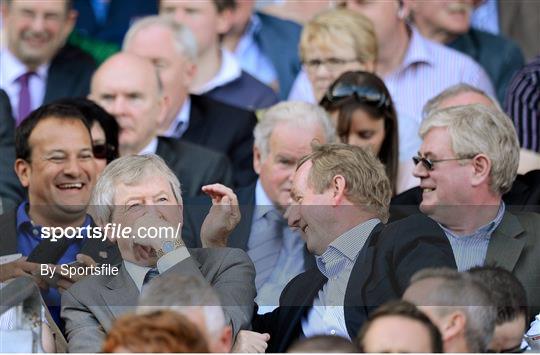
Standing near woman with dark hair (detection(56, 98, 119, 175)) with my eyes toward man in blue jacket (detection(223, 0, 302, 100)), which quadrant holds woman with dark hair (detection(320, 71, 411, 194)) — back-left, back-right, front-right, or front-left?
front-right

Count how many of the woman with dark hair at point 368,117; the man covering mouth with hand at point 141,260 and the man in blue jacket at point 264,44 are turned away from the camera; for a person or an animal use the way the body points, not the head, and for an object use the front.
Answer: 0

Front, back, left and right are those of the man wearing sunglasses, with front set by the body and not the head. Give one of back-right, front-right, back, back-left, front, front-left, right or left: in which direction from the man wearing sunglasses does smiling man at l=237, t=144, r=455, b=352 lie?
front

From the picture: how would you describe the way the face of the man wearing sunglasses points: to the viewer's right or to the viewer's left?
to the viewer's left

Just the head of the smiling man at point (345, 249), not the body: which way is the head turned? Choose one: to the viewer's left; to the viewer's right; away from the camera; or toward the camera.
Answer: to the viewer's left

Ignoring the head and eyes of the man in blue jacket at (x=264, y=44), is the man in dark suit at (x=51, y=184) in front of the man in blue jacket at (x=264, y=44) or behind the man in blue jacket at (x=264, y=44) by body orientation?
in front

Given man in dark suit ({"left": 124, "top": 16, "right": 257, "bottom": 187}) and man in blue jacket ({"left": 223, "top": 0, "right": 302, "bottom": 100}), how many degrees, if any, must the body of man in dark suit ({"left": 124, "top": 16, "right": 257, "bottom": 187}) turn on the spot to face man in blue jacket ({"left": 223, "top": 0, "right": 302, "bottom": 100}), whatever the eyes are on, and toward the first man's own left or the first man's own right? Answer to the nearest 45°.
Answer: approximately 180°

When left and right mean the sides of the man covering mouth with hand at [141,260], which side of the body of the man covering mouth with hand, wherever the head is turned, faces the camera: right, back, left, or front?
front

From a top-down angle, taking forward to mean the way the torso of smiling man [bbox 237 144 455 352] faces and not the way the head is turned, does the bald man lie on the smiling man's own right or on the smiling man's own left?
on the smiling man's own right

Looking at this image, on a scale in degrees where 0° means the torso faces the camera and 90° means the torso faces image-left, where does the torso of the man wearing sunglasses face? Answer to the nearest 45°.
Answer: approximately 45°

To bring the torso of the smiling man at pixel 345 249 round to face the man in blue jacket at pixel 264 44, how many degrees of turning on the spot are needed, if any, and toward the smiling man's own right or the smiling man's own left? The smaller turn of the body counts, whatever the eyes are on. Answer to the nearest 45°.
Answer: approximately 135° to the smiling man's own right
